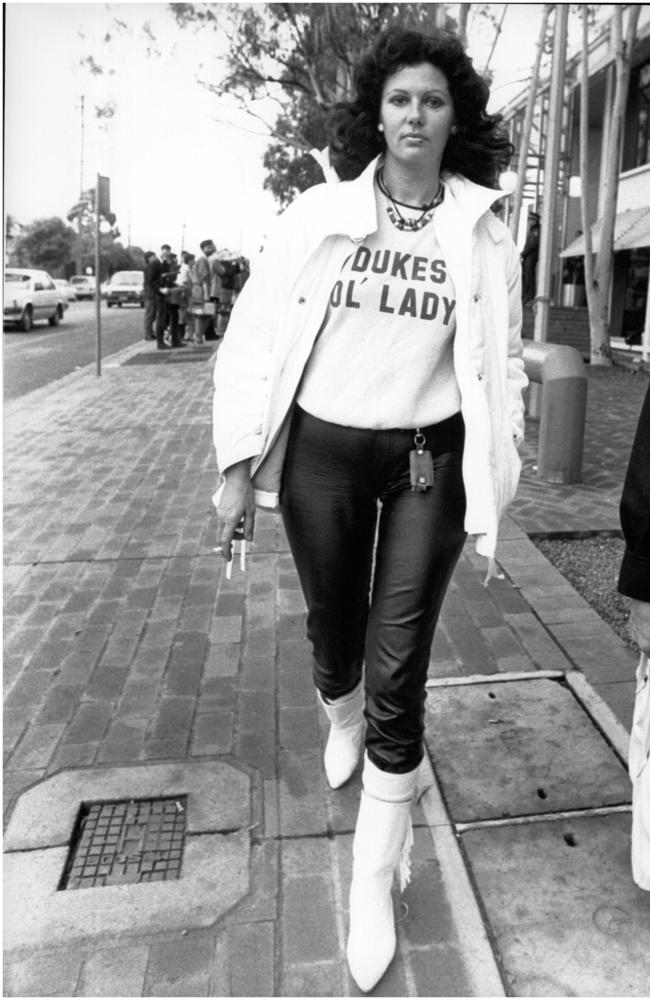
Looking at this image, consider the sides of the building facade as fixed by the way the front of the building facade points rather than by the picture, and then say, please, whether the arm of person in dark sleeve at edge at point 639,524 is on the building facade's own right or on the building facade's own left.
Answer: on the building facade's own left

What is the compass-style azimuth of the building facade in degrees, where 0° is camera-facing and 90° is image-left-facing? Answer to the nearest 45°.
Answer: approximately 90°

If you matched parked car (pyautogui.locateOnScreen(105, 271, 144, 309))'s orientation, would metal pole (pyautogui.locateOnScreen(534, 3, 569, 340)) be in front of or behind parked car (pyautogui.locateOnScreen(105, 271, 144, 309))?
in front

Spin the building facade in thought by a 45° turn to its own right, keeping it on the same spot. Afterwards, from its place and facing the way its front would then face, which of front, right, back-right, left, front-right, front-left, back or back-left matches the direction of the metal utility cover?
back-left

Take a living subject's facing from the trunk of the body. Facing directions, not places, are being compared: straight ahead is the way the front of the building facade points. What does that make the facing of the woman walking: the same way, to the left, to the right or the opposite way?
to the left

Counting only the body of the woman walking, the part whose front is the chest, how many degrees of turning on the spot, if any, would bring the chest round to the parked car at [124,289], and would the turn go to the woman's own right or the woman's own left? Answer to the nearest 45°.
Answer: approximately 180°

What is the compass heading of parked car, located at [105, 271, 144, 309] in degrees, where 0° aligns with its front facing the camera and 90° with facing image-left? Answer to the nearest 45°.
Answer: approximately 0°
